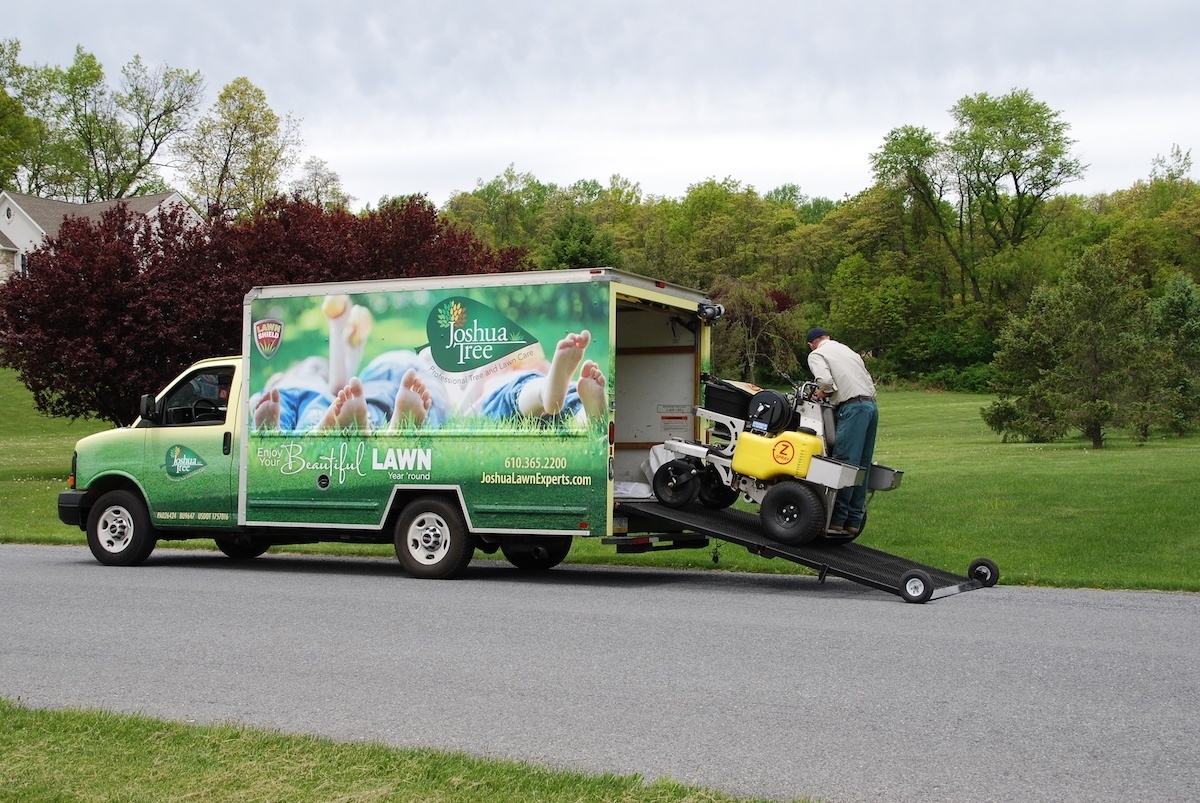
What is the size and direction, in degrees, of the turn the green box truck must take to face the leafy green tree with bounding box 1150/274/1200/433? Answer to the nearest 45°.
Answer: approximately 90° to its right

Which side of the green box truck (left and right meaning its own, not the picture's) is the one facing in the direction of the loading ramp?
back

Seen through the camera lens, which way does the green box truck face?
facing away from the viewer and to the left of the viewer
